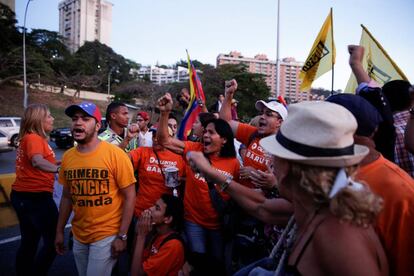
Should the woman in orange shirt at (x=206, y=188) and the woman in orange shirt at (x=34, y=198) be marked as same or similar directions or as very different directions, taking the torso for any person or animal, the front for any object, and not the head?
very different directions

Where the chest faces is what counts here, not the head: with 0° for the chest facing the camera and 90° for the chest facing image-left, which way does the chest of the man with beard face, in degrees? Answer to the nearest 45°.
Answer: approximately 45°

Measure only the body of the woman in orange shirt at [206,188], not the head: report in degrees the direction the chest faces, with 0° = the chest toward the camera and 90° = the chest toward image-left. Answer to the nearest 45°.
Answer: approximately 45°

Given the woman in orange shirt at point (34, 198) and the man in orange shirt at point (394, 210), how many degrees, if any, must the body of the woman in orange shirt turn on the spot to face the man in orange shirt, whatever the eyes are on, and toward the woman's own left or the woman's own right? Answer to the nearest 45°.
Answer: approximately 45° to the woman's own right

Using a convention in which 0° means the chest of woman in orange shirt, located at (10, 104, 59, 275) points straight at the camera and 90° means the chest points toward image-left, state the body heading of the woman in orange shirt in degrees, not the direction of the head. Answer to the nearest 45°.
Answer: approximately 270°

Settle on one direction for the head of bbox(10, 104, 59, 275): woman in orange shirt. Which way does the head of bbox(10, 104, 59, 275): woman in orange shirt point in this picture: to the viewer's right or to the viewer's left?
to the viewer's right
